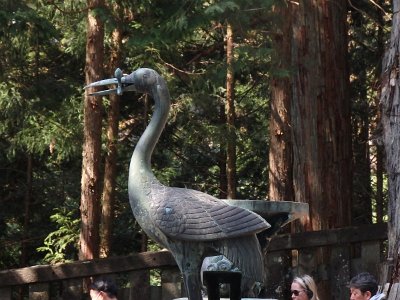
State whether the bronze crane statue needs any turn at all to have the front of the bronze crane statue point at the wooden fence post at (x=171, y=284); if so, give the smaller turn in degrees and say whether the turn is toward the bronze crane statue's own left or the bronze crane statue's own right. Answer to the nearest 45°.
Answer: approximately 90° to the bronze crane statue's own right

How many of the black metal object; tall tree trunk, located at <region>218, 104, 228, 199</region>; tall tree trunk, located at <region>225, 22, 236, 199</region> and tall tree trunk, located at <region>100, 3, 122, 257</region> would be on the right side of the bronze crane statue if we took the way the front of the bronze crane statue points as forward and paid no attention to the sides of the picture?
3

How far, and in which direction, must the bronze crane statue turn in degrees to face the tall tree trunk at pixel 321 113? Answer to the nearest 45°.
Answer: approximately 90° to its right

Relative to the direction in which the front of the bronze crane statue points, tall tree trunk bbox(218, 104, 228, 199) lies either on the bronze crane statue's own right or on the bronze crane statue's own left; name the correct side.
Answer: on the bronze crane statue's own right

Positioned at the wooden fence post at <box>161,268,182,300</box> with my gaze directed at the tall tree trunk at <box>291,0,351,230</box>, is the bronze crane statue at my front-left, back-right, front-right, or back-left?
back-right

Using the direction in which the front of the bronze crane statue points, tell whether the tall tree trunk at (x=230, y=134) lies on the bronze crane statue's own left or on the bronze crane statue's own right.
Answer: on the bronze crane statue's own right

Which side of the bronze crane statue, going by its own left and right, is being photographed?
left

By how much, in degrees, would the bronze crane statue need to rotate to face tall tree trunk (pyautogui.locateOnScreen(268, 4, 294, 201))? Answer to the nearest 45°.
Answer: approximately 90° to its right

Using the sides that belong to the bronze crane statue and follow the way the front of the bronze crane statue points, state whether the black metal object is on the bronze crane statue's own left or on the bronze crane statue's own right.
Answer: on the bronze crane statue's own left
